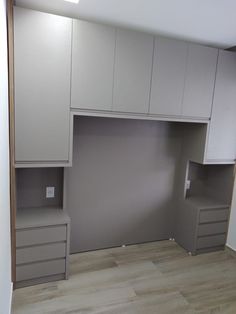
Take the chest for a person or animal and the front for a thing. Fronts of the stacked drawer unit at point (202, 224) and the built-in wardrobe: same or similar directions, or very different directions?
same or similar directions

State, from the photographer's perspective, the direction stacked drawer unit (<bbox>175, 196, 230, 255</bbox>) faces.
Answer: facing the viewer and to the right of the viewer
